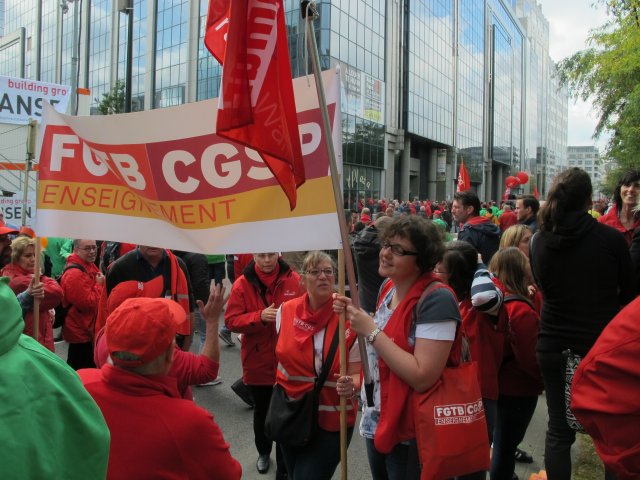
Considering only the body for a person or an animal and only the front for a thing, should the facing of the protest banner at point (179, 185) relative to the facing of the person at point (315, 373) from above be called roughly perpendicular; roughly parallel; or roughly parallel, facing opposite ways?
roughly parallel

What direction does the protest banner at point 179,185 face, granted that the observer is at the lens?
facing the viewer

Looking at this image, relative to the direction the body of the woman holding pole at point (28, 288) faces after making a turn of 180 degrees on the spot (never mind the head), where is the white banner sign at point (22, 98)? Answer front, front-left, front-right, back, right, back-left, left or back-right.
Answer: front-right

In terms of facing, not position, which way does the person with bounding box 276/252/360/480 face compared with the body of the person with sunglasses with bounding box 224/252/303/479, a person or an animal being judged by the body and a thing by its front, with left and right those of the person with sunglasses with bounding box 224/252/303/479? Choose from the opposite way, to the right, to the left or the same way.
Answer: the same way

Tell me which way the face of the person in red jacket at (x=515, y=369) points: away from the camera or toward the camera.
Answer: away from the camera

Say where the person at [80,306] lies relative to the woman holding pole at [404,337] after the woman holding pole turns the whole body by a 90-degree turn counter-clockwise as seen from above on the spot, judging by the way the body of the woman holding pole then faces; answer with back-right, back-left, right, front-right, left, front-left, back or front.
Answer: back

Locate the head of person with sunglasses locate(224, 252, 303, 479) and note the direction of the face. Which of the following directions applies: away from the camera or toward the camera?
toward the camera

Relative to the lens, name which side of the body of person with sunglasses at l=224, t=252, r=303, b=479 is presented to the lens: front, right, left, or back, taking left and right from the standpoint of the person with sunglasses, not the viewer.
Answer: front

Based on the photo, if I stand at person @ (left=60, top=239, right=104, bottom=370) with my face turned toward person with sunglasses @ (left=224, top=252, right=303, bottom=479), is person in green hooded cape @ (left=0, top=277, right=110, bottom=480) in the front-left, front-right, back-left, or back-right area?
front-right
